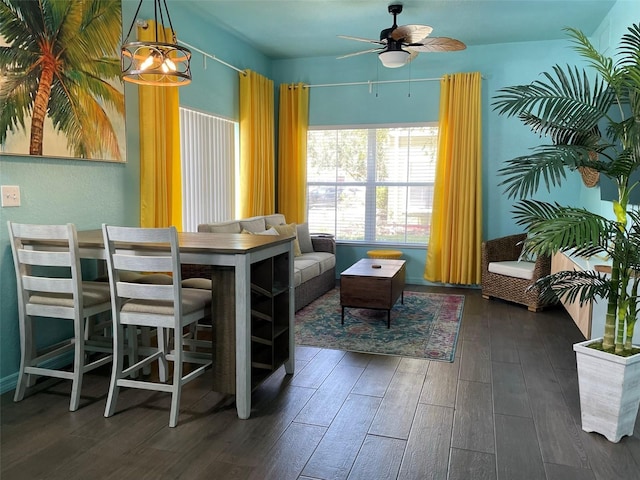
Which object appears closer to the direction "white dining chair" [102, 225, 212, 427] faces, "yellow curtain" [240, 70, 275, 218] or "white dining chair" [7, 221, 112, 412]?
the yellow curtain

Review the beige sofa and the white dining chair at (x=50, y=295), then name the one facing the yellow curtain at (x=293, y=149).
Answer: the white dining chair

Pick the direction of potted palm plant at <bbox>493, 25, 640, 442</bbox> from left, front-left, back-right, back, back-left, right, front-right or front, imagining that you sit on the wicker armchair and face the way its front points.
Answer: front-left

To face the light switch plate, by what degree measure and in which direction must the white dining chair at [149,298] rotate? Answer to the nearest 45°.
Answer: approximately 90° to its left

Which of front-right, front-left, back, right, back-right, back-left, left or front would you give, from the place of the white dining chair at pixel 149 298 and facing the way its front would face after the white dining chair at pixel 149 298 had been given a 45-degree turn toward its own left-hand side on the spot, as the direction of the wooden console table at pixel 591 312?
right

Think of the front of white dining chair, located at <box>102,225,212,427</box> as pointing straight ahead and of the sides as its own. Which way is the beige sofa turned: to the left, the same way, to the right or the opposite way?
to the right

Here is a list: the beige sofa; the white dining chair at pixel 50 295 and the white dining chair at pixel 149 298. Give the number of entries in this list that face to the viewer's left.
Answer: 0

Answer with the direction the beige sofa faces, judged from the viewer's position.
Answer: facing the viewer and to the right of the viewer

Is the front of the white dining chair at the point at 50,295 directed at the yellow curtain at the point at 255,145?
yes

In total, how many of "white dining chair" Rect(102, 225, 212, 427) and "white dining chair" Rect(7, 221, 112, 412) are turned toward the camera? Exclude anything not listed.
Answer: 0

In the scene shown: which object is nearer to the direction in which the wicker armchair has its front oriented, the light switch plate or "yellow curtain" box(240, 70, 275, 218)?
the light switch plate

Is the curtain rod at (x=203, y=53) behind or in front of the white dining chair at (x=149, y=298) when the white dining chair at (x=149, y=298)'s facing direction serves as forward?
in front

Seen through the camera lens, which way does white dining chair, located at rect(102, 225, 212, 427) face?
facing away from the viewer and to the right of the viewer

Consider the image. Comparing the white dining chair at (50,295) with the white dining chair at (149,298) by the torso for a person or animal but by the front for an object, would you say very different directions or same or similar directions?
same or similar directions

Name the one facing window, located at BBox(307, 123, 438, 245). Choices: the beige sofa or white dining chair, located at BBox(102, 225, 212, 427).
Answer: the white dining chair

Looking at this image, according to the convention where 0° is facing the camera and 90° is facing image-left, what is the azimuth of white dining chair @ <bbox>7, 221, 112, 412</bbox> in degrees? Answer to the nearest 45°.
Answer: approximately 225°

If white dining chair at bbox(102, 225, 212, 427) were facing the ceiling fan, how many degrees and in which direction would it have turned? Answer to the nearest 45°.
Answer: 0° — it already faces it

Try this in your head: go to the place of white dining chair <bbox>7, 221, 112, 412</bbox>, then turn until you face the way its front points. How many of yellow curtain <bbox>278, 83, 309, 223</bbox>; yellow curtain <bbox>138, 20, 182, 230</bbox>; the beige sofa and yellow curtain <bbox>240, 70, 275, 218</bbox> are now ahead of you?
4
